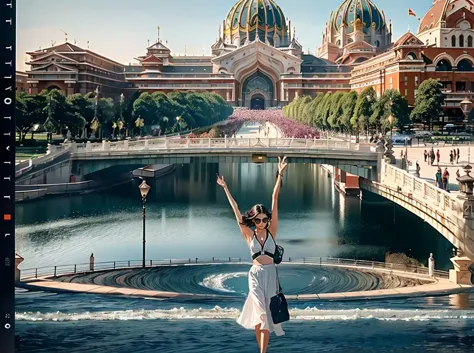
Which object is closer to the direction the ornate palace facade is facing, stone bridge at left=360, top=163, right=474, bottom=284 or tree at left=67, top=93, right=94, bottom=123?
the stone bridge

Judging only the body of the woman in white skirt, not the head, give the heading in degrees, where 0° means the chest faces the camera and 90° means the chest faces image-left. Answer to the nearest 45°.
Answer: approximately 0°

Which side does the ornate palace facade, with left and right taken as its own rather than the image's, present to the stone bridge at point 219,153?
front

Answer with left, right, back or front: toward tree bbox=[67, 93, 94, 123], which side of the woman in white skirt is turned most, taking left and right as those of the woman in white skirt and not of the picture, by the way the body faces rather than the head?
back

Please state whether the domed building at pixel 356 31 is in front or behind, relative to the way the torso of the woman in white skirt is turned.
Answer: behind

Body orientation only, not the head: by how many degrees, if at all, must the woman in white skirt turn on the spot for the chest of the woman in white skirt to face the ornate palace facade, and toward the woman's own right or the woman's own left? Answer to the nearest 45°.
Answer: approximately 180°

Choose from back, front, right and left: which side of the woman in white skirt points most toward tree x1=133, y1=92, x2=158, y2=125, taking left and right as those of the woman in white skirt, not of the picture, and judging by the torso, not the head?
back

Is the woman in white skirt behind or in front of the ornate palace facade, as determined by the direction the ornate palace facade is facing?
in front

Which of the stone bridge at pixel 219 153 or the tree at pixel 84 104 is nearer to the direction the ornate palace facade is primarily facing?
the stone bridge

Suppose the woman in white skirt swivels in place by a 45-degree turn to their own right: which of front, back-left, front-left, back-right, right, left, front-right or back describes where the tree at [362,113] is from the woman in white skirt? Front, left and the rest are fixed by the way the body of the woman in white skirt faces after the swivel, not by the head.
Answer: back-right

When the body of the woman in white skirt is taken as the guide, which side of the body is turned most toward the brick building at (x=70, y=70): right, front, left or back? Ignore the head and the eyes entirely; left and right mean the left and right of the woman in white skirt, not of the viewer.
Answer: back

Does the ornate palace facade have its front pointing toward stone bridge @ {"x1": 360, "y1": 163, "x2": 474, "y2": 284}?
yes

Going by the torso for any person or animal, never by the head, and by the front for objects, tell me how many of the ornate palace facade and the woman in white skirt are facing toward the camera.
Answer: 2

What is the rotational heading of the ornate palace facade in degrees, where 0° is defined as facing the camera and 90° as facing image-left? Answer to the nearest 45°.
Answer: approximately 0°
